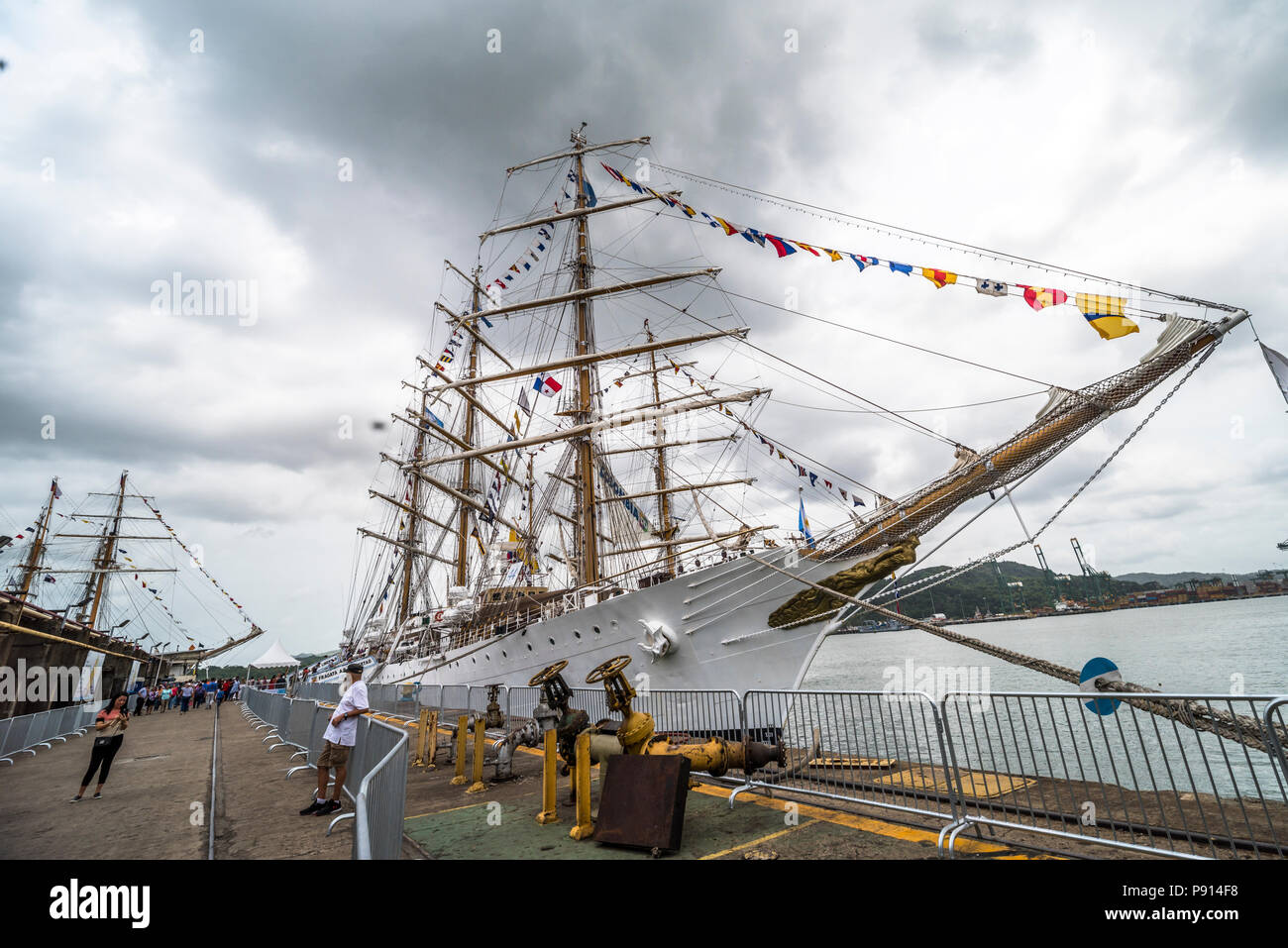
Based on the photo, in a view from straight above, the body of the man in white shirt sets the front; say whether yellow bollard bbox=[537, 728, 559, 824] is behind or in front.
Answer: behind

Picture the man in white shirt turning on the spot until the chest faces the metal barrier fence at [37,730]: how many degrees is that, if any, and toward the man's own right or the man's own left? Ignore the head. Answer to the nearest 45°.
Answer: approximately 45° to the man's own right

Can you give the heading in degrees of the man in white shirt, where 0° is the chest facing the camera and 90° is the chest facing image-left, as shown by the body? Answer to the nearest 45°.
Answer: approximately 90°

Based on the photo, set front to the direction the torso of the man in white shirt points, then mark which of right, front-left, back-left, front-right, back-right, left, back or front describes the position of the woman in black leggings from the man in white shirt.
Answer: front-right

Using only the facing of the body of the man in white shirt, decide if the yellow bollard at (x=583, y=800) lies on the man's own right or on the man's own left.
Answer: on the man's own left
